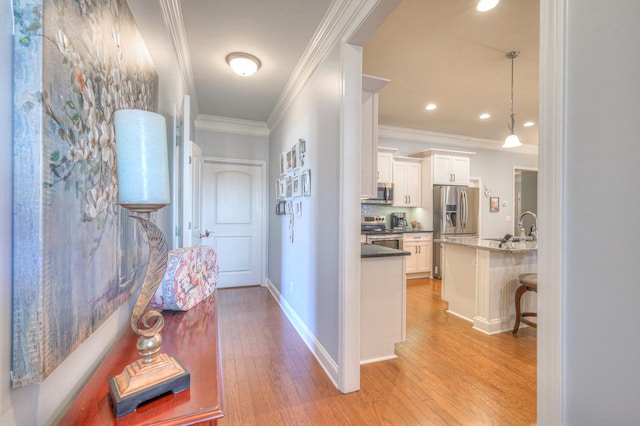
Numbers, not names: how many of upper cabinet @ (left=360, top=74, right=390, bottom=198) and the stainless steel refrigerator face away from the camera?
0

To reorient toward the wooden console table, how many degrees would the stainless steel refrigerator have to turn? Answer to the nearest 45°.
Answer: approximately 45° to its right

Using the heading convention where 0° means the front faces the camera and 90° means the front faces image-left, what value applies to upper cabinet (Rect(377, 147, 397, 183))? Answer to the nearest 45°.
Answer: approximately 315°

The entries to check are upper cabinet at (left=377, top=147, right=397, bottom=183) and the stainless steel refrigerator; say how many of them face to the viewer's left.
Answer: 0

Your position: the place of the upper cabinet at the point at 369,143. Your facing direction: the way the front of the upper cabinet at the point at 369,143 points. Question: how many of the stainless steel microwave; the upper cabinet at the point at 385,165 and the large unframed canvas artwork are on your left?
2

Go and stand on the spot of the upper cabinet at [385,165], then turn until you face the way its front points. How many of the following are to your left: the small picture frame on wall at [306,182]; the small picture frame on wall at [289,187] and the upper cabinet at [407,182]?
1

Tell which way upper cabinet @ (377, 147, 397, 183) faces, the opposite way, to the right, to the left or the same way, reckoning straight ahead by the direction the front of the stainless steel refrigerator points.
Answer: the same way

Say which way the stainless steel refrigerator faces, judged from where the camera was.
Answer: facing the viewer and to the right of the viewer

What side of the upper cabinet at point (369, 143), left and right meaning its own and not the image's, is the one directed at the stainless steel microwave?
left

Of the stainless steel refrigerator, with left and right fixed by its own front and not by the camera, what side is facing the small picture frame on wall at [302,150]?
right

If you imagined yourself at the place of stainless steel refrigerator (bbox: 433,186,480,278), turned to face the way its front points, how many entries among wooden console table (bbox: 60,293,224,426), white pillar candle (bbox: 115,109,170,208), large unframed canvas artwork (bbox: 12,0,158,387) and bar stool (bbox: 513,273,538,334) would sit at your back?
0

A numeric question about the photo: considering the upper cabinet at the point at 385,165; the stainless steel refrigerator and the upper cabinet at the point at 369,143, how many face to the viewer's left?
0

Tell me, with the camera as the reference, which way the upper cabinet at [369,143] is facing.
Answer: facing to the right of the viewer

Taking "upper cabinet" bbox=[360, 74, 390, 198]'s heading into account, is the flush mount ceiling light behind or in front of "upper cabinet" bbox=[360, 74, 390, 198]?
behind

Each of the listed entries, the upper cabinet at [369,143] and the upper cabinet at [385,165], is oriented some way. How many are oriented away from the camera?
0

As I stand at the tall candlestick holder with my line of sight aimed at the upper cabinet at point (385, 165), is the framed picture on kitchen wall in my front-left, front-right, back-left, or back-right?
front-right

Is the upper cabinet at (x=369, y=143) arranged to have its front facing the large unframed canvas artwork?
no
